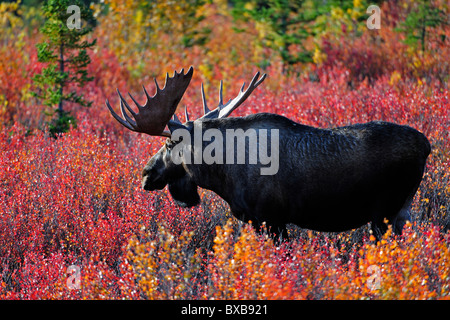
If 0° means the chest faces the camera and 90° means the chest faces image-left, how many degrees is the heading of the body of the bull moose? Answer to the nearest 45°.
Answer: approximately 90°

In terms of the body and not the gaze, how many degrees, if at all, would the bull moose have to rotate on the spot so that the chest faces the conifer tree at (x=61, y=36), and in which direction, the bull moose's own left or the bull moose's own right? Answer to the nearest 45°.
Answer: approximately 45° to the bull moose's own right
